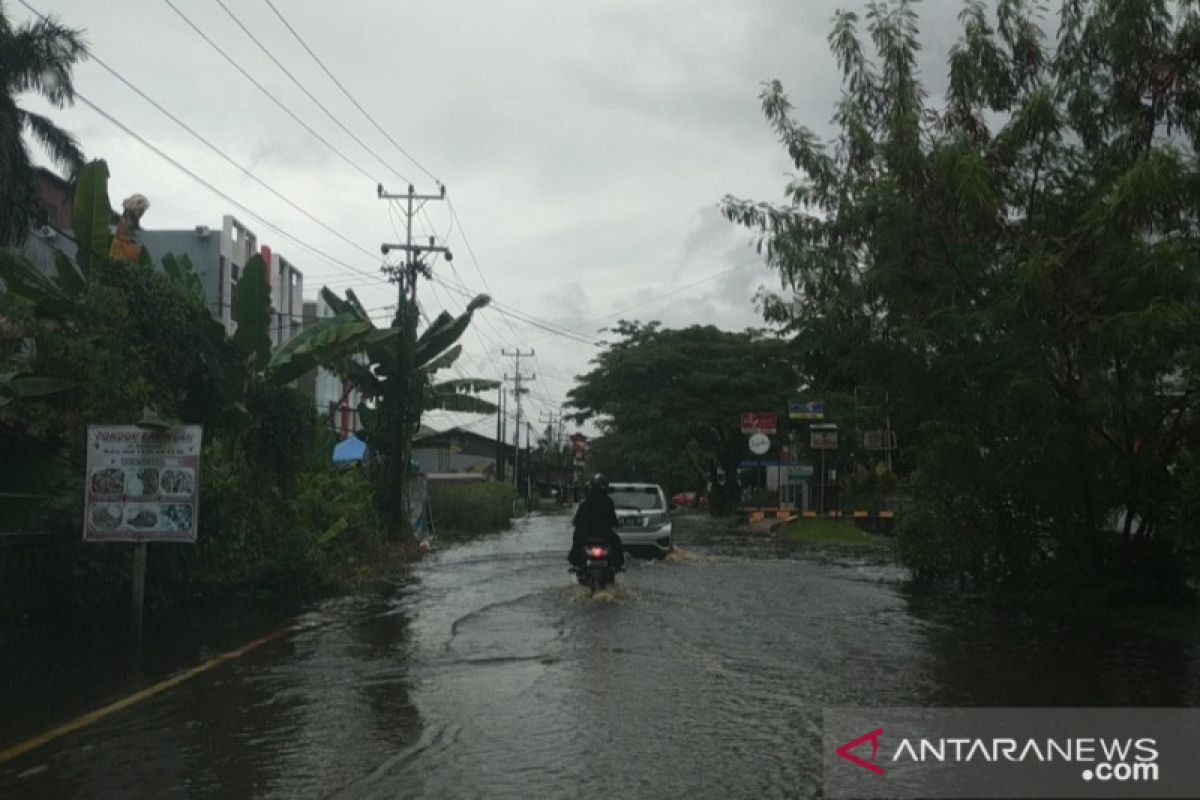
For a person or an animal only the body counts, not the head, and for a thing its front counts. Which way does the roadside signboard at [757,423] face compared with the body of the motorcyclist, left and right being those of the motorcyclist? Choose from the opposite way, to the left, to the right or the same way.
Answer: the opposite way

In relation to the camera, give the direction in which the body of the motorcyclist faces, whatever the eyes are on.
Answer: away from the camera

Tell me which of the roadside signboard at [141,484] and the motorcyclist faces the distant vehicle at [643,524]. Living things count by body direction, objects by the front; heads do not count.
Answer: the motorcyclist

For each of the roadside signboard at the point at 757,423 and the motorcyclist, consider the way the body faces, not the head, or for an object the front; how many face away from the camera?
1

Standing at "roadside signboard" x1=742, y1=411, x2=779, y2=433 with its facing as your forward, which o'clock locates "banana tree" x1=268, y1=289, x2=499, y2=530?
The banana tree is roughly at 1 o'clock from the roadside signboard.

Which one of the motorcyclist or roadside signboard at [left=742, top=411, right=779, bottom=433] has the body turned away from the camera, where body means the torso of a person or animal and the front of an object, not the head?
the motorcyclist

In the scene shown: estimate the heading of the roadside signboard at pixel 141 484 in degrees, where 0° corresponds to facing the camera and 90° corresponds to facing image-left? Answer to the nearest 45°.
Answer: approximately 0°

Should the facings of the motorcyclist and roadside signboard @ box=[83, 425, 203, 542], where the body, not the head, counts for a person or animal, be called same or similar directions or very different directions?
very different directions

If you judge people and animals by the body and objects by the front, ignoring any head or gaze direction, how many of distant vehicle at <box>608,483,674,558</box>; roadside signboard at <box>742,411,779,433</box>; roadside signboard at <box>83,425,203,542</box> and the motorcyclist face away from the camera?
2
